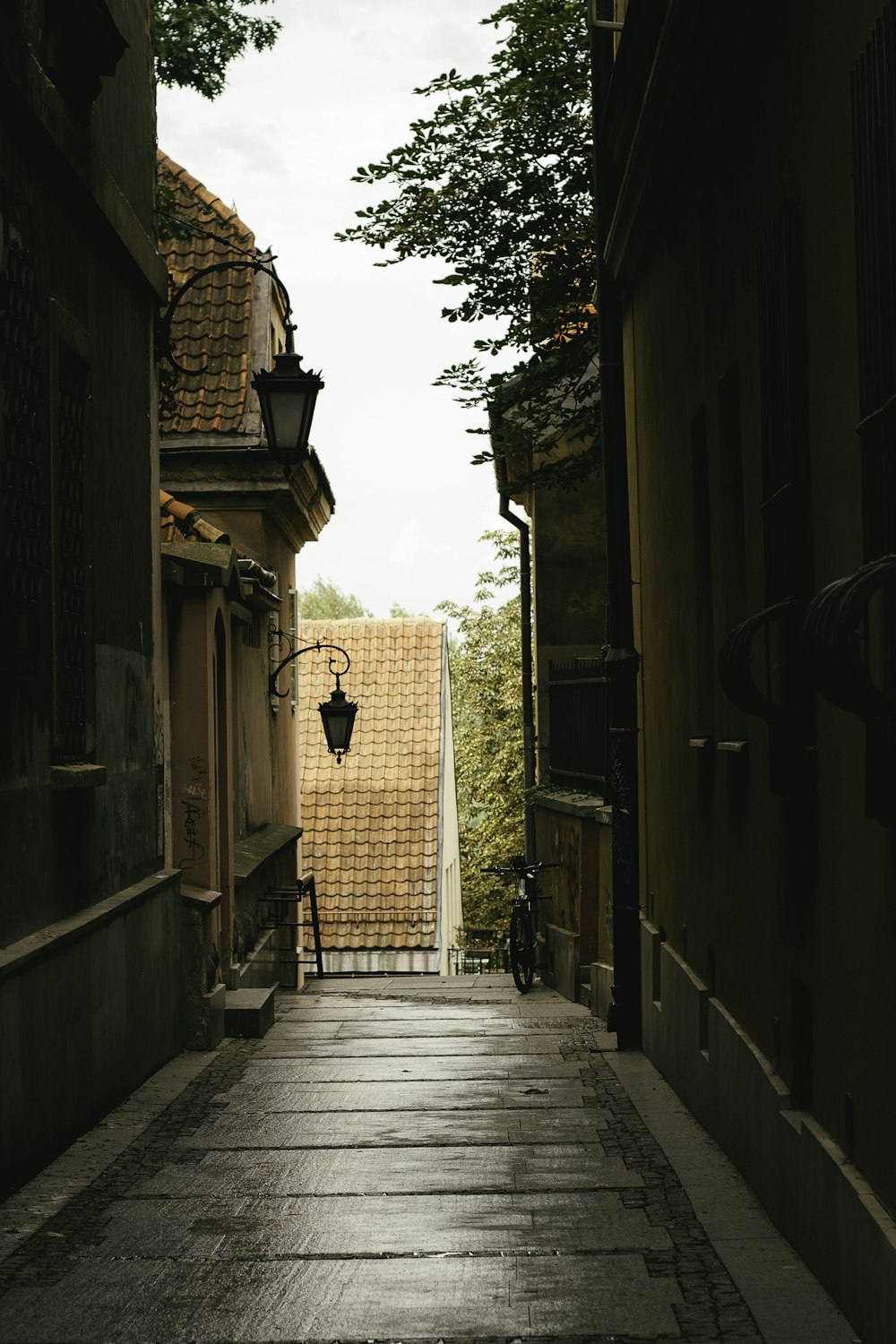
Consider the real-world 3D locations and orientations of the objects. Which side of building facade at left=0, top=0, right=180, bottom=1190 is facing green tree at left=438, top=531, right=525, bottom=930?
left

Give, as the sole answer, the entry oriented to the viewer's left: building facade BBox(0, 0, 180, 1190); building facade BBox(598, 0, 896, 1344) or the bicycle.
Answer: building facade BBox(598, 0, 896, 1344)

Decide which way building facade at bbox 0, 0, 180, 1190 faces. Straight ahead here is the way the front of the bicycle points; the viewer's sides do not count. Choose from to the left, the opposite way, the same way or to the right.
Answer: to the left

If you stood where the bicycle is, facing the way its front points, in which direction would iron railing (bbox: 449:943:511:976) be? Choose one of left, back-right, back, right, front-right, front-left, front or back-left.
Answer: back

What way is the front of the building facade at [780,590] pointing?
to the viewer's left

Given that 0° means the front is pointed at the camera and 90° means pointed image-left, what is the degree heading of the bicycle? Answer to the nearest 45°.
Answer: approximately 0°

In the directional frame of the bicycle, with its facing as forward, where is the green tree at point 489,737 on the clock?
The green tree is roughly at 6 o'clock from the bicycle.

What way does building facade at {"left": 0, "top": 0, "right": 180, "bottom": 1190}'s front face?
to the viewer's right

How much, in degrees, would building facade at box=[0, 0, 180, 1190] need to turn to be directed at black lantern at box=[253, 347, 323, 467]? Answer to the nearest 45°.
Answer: approximately 45° to its left

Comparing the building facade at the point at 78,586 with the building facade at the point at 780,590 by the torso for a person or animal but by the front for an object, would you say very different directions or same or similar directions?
very different directions
